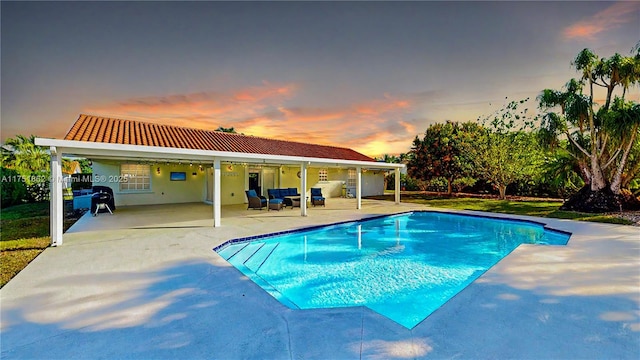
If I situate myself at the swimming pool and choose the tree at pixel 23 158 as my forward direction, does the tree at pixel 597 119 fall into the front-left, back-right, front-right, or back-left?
back-right

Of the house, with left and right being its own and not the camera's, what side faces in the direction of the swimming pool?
front

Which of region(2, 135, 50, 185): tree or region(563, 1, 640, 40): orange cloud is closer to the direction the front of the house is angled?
the orange cloud

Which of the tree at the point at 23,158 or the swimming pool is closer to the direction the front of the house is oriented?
the swimming pool

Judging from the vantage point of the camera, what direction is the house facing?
facing the viewer and to the right of the viewer

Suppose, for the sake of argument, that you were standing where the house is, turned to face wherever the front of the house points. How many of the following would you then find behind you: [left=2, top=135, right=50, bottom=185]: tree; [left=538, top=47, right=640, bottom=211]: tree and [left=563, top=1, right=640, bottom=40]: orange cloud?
1

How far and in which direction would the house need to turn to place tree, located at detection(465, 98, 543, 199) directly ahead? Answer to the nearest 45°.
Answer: approximately 45° to its left
